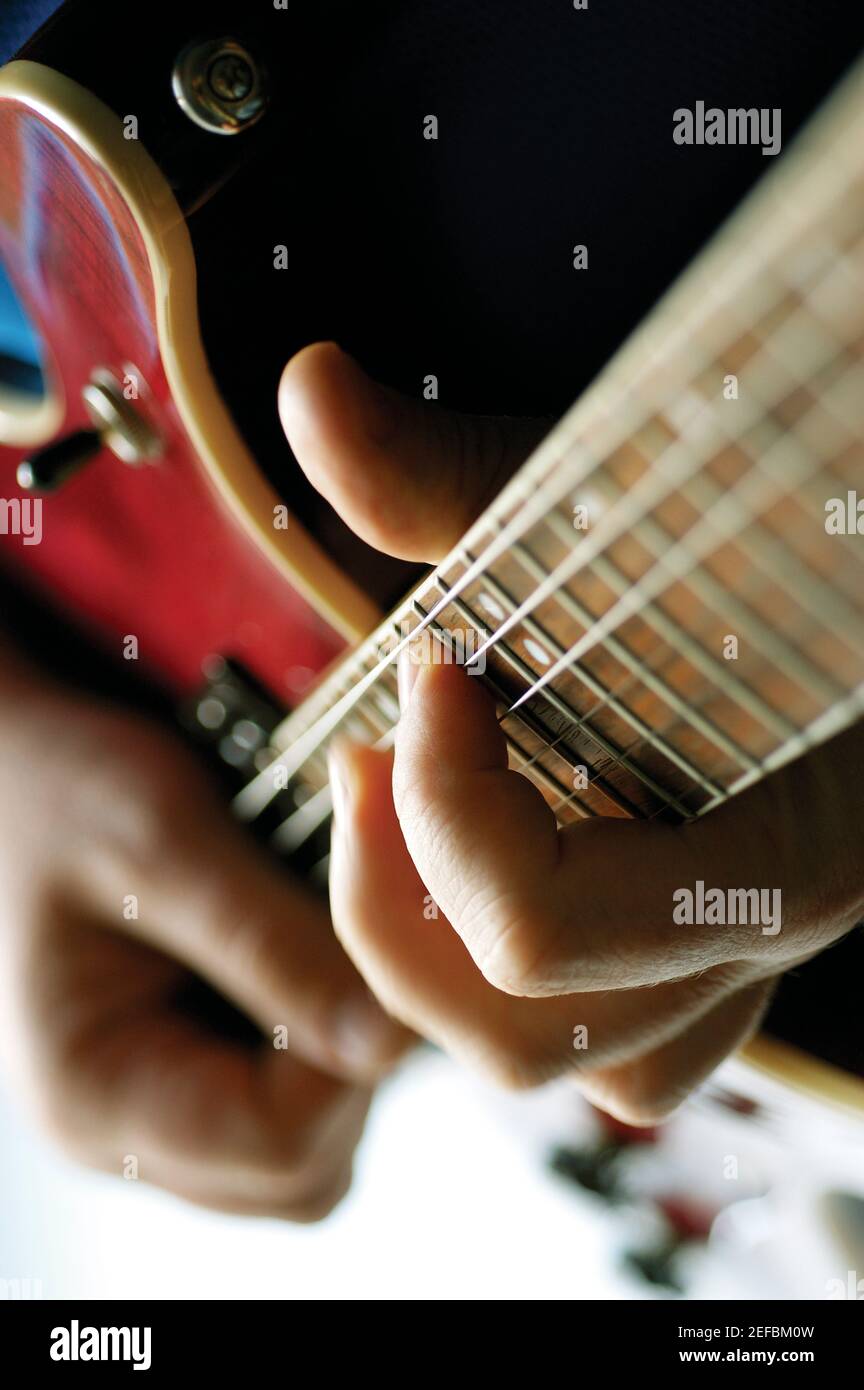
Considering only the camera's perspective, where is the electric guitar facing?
facing the viewer and to the left of the viewer
